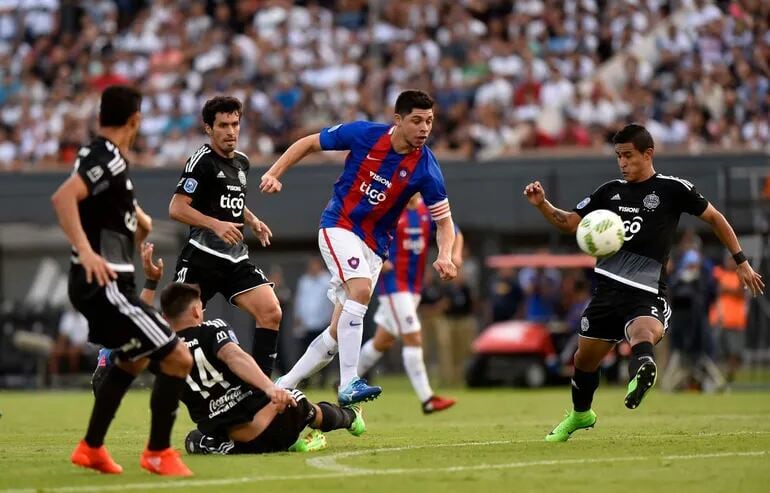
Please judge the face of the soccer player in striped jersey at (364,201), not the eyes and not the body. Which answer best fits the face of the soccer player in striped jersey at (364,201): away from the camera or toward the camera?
toward the camera

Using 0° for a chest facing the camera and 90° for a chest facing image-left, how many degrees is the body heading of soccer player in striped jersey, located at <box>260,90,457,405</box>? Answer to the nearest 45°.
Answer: approximately 315°

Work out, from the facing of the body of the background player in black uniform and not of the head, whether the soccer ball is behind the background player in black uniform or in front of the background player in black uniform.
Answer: in front

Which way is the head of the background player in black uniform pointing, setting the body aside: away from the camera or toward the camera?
toward the camera

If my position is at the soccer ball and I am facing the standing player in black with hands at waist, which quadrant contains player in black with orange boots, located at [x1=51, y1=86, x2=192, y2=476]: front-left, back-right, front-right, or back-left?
front-left

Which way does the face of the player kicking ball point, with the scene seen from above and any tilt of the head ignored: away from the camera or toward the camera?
toward the camera

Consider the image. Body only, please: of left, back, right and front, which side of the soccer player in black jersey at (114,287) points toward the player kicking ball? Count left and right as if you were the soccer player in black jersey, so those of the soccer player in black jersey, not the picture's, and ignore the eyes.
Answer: front
